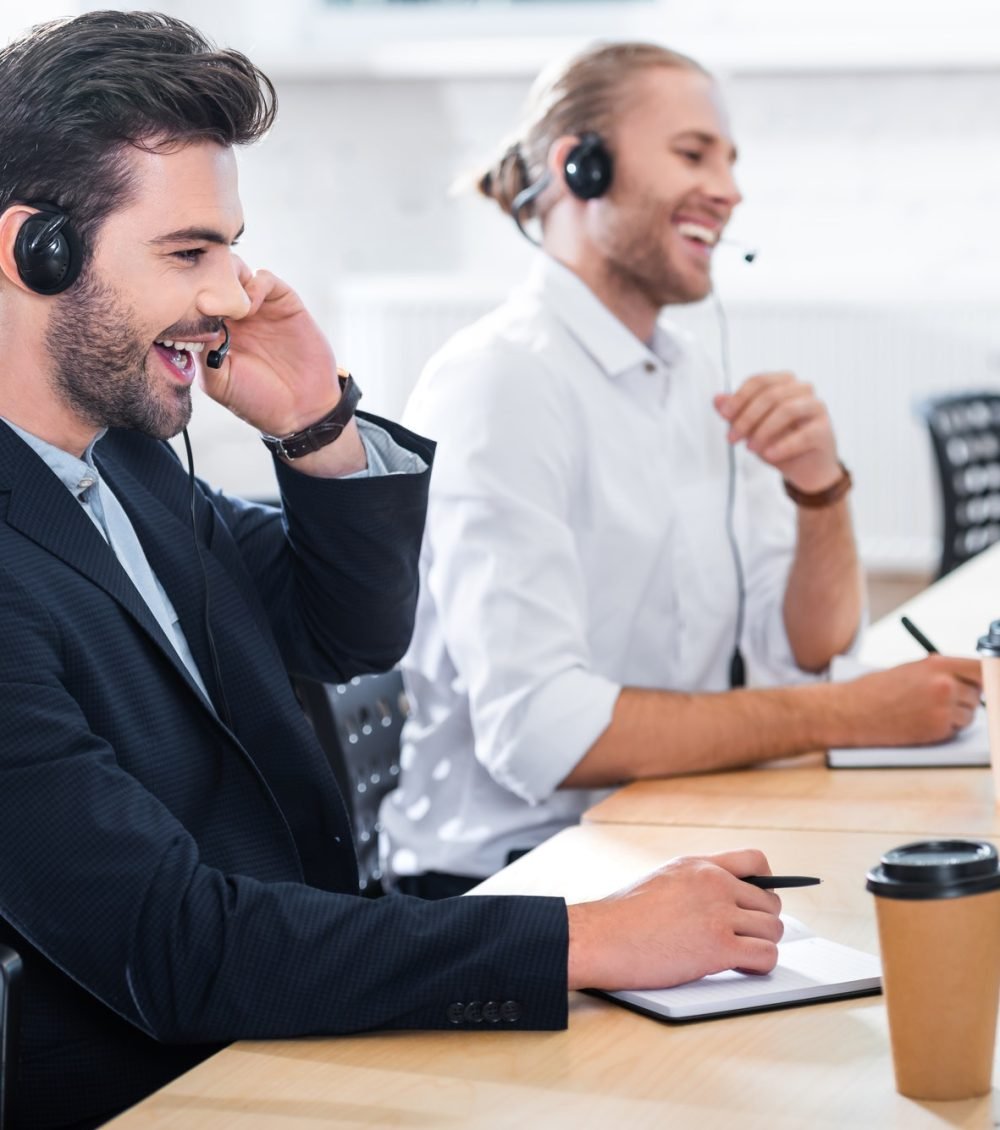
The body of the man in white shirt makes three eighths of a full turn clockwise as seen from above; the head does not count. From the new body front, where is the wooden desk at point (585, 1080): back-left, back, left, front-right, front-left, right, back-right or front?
left

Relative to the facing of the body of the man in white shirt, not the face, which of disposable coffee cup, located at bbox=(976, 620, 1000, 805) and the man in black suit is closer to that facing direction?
the disposable coffee cup

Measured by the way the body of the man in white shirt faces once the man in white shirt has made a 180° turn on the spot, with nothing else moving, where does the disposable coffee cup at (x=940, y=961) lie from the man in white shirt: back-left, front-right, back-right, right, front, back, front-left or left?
back-left

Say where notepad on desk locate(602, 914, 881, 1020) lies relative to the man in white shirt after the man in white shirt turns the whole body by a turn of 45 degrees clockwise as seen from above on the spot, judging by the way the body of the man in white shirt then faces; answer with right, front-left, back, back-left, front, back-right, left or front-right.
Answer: front

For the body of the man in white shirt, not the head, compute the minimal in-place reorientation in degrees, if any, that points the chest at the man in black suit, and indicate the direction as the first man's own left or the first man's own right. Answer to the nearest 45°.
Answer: approximately 45° to the first man's own right

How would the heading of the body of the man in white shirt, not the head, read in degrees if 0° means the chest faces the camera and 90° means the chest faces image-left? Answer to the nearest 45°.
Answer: approximately 315°

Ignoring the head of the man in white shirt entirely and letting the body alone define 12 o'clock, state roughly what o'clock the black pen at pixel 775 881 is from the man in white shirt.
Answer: The black pen is roughly at 1 o'clock from the man in white shirt.

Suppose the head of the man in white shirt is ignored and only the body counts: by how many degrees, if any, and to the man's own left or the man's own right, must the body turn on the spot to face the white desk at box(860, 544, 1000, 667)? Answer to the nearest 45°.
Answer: approximately 90° to the man's own left
